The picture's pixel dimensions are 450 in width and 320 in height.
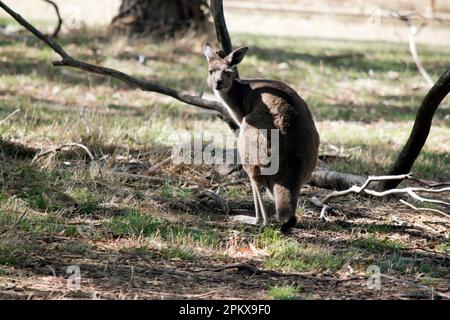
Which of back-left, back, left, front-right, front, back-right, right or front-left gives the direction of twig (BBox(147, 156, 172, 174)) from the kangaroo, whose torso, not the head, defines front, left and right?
front-right

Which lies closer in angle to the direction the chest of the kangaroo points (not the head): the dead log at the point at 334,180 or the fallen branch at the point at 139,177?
the fallen branch

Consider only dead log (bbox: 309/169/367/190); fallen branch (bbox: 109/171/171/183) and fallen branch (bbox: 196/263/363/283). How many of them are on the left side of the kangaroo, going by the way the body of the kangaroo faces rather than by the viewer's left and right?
1

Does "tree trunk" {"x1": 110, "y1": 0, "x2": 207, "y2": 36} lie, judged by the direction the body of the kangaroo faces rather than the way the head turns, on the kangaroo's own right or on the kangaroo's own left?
on the kangaroo's own right

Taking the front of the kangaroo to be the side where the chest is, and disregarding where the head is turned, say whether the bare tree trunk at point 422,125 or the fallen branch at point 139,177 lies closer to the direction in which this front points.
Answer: the fallen branch

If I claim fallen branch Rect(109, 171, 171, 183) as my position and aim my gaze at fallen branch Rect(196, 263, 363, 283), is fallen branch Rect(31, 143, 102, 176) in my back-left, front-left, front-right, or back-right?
back-right

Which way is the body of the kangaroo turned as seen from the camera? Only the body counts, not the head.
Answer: to the viewer's left

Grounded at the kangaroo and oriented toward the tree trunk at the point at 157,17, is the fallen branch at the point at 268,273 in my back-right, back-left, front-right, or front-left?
back-left
